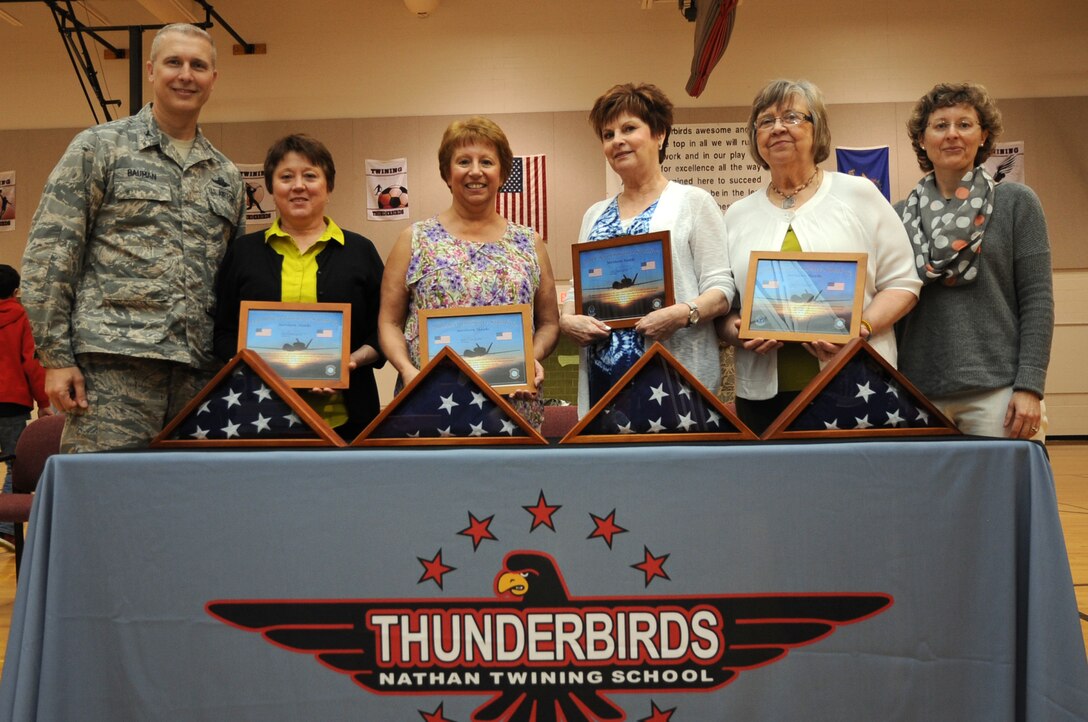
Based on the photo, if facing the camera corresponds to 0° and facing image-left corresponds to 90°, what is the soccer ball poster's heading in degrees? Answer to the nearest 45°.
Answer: approximately 0°

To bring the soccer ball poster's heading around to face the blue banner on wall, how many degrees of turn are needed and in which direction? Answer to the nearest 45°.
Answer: approximately 90° to its left

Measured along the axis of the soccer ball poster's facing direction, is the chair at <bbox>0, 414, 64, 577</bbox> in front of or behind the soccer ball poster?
in front

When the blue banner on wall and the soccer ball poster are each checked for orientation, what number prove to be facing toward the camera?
2

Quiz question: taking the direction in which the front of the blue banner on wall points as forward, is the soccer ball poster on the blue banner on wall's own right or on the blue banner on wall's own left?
on the blue banner on wall's own right

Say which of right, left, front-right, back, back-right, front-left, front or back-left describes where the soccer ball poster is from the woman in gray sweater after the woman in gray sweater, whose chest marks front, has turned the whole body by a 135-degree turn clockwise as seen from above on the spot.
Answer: front-left

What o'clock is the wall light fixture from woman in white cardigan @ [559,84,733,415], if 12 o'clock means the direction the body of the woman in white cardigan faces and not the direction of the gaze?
The wall light fixture is roughly at 4 o'clock from the woman in white cardigan.

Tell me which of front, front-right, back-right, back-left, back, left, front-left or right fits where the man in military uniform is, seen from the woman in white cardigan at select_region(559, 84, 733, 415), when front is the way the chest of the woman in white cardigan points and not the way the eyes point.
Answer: front-right
